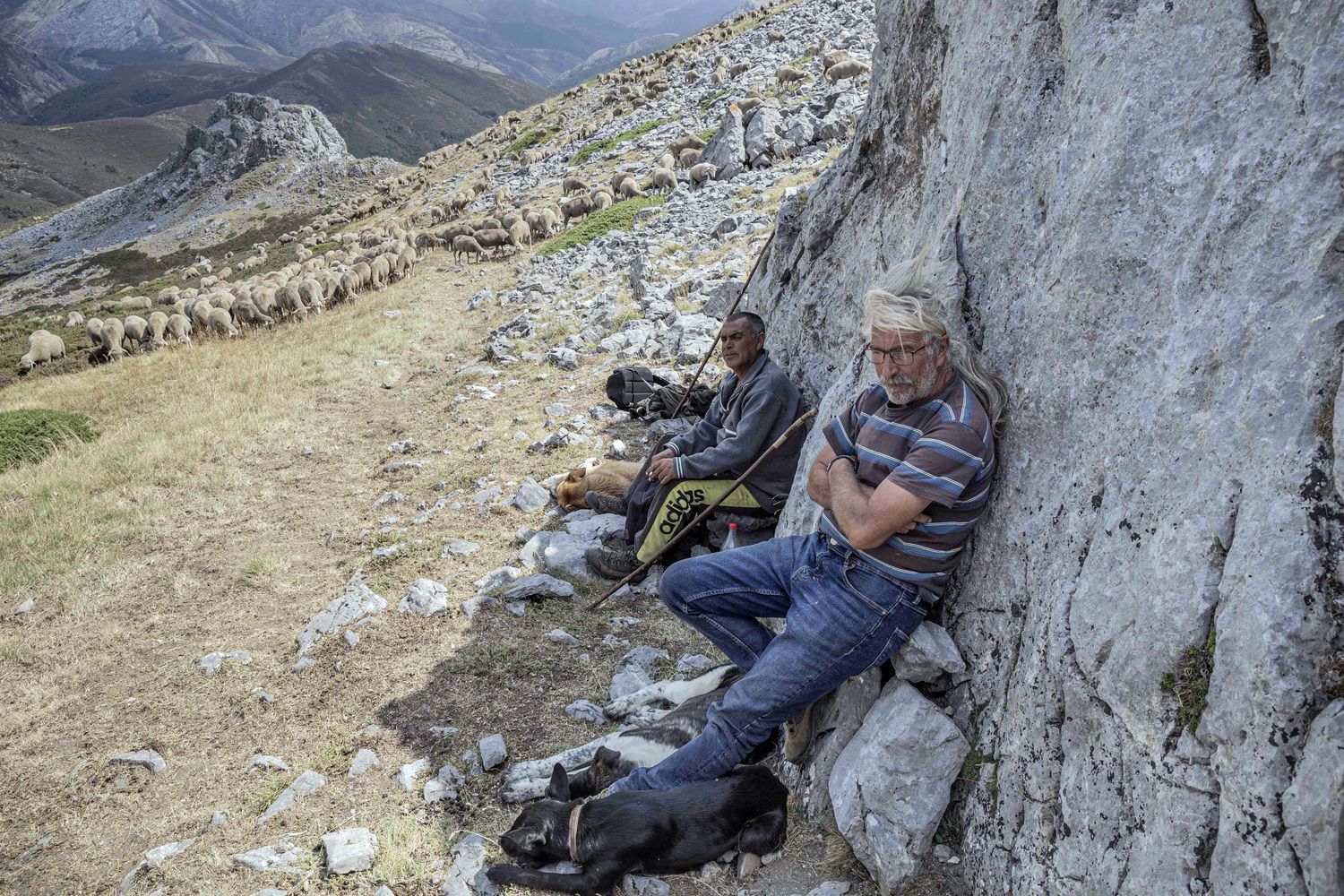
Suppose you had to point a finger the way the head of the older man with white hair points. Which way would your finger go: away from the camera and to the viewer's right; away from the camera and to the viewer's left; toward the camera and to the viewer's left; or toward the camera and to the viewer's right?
toward the camera and to the viewer's left

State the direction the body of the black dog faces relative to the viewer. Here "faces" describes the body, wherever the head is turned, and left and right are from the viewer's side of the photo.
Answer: facing to the left of the viewer

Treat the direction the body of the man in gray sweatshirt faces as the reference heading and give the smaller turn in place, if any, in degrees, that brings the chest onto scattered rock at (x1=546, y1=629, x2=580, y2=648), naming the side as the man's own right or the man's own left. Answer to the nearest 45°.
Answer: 0° — they already face it

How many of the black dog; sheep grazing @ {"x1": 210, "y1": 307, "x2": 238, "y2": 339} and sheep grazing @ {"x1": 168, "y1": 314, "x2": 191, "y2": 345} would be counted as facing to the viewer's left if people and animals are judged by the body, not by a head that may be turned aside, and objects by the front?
1

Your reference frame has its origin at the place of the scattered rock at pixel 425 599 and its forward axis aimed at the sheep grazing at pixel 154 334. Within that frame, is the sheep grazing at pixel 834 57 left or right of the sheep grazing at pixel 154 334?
right
